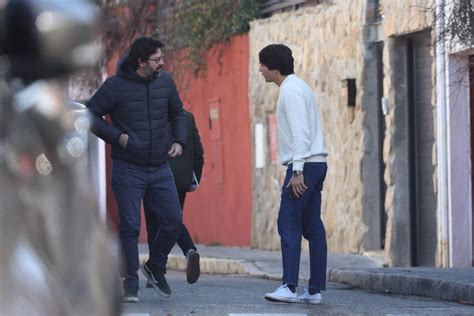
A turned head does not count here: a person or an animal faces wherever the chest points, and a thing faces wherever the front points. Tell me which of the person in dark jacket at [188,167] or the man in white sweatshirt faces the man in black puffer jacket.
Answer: the man in white sweatshirt

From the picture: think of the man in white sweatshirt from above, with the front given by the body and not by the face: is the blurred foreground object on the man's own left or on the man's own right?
on the man's own left

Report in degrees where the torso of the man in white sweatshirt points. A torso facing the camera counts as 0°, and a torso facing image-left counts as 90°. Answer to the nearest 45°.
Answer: approximately 90°

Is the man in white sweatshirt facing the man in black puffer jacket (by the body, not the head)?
yes
